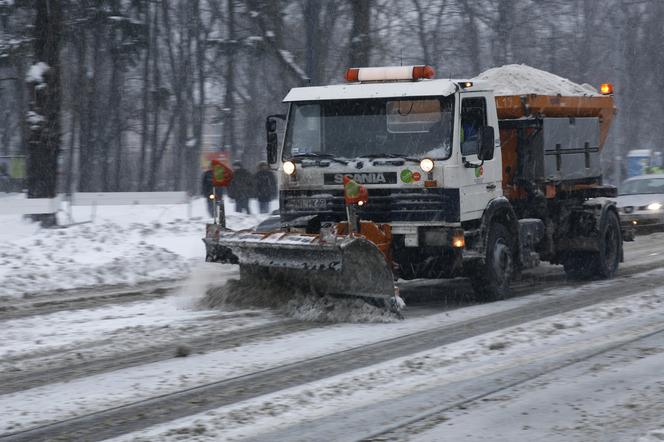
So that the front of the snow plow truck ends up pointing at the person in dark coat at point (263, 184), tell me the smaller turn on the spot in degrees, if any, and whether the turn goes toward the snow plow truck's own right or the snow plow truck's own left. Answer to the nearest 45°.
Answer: approximately 135° to the snow plow truck's own right

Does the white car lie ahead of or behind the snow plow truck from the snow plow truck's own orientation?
behind

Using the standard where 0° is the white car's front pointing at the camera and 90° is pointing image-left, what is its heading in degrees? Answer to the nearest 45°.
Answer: approximately 45°

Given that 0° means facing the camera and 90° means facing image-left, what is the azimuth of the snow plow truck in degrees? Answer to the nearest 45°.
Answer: approximately 45°

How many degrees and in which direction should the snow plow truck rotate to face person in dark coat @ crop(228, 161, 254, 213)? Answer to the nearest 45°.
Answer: approximately 135° to its right

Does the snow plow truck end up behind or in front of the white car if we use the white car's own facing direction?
in front

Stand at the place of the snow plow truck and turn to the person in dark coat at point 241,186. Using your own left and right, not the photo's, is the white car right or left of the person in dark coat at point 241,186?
right
